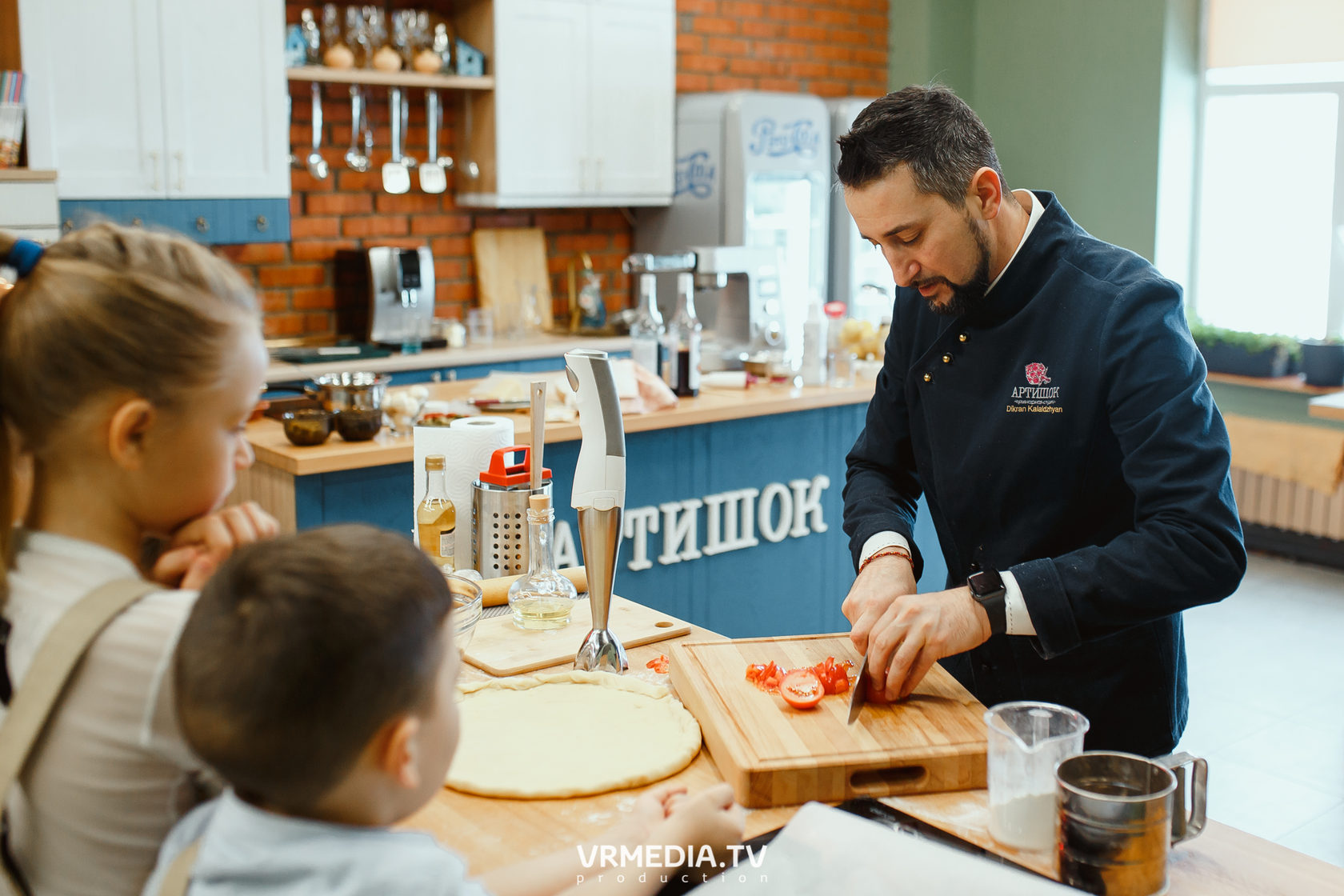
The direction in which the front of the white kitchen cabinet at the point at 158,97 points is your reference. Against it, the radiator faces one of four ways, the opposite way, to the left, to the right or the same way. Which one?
to the right

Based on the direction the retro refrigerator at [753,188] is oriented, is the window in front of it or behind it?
in front

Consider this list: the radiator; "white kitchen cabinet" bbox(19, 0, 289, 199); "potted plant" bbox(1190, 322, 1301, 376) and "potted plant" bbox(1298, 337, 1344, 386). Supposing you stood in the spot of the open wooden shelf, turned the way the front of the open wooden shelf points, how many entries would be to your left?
3

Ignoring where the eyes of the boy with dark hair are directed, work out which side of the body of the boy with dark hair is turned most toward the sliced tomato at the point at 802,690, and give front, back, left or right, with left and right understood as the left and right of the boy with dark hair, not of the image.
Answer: front

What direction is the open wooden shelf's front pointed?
toward the camera

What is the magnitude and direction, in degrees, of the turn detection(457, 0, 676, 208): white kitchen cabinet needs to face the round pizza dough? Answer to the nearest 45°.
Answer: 0° — it already faces it

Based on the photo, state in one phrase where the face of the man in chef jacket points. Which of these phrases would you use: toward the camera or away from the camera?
toward the camera

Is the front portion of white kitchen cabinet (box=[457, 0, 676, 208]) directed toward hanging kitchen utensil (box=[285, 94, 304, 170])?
no

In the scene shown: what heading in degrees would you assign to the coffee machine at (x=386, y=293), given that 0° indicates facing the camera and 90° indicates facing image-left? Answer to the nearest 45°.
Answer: approximately 315°

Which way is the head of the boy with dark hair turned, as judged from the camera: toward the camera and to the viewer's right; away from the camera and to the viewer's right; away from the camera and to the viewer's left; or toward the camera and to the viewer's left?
away from the camera and to the viewer's right

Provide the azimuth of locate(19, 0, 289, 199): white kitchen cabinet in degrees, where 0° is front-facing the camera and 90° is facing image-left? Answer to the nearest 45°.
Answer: approximately 0°

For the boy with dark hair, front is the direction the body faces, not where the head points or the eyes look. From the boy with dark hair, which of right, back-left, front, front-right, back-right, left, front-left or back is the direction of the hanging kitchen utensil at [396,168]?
front-left

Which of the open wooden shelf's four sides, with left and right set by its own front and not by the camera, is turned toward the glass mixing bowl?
front

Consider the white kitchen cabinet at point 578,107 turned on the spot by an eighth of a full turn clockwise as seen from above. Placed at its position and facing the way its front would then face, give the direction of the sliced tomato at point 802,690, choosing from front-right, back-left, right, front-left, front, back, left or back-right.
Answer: front-left

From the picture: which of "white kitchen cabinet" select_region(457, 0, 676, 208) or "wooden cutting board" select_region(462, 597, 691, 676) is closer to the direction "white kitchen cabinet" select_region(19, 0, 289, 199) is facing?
the wooden cutting board

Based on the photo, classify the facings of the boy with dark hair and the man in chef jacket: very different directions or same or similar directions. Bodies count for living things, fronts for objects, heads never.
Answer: very different directions

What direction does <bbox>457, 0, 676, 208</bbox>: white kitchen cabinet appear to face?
toward the camera

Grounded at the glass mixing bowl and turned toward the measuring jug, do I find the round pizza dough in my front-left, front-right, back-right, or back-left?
front-right
